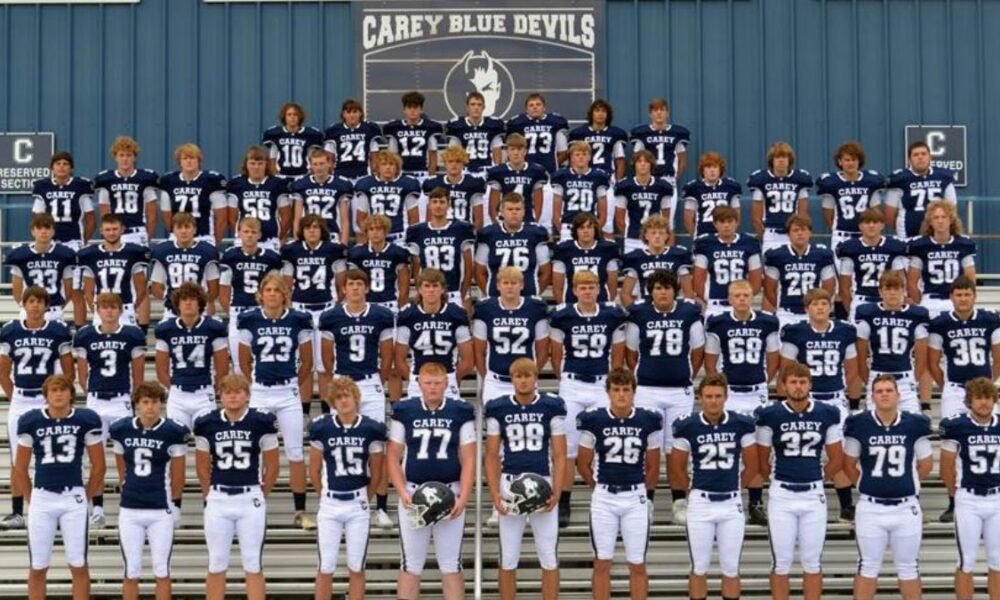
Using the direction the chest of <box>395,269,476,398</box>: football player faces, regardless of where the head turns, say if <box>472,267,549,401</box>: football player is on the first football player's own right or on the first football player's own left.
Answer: on the first football player's own left

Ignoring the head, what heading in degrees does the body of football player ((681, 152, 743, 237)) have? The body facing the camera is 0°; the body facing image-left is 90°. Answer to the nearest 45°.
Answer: approximately 0°

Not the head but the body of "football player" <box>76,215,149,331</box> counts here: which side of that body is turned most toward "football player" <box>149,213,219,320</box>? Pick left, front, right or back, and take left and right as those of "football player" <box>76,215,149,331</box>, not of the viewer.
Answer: left

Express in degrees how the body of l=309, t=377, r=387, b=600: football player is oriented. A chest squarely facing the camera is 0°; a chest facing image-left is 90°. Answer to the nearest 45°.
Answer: approximately 0°

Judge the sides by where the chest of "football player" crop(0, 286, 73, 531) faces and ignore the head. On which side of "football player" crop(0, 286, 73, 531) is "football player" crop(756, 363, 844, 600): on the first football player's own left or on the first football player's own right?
on the first football player's own left
